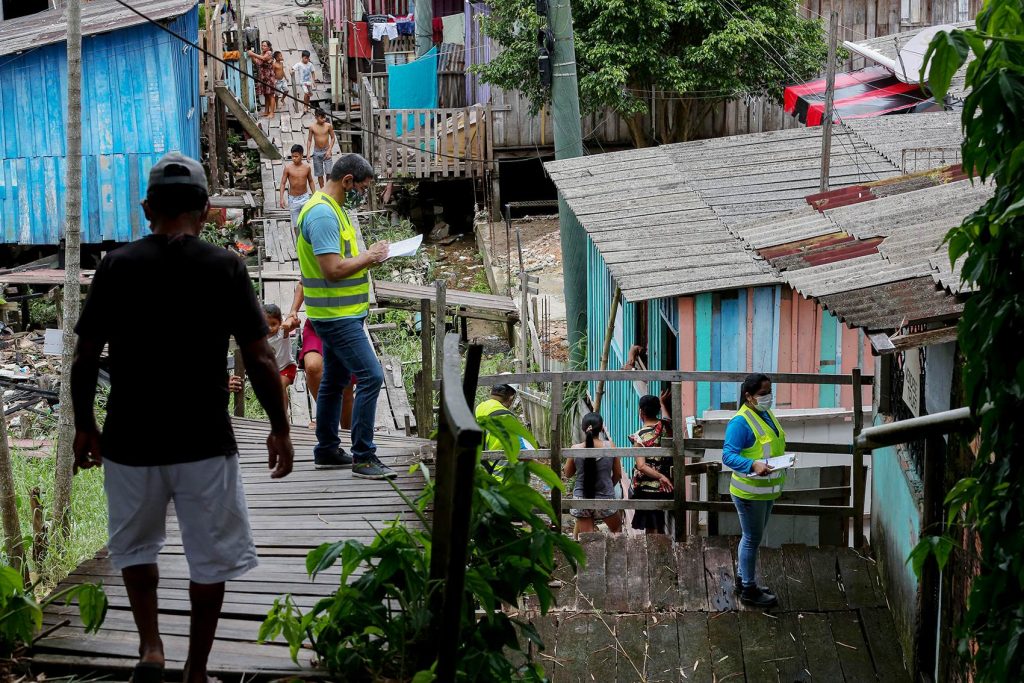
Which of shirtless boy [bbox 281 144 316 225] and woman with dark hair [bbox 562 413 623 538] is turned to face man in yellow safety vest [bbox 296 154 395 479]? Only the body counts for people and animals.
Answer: the shirtless boy

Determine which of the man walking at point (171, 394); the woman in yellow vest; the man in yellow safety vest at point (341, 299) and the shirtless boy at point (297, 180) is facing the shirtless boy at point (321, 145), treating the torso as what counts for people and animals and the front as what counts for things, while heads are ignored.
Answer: the man walking

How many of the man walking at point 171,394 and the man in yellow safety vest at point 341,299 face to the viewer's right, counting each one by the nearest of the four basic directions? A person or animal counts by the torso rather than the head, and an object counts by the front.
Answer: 1

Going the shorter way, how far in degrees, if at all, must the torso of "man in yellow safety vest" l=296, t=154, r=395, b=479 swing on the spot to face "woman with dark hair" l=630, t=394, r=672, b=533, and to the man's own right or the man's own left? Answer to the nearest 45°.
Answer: approximately 45° to the man's own left

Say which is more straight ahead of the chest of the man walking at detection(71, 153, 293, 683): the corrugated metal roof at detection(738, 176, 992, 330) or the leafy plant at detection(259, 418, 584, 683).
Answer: the corrugated metal roof

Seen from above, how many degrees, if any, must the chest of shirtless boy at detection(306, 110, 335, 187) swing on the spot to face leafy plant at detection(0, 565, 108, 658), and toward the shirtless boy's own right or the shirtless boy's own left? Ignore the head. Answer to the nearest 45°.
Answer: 0° — they already face it

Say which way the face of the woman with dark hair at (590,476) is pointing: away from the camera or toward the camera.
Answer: away from the camera

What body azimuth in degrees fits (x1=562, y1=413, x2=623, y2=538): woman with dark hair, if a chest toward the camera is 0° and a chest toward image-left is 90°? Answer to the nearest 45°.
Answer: approximately 180°

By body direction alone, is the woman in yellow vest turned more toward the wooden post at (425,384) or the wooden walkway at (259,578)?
the wooden walkway

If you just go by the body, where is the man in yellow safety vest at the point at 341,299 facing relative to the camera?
to the viewer's right

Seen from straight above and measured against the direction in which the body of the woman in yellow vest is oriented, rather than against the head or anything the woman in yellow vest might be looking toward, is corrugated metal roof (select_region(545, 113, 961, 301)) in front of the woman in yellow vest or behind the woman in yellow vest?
behind
